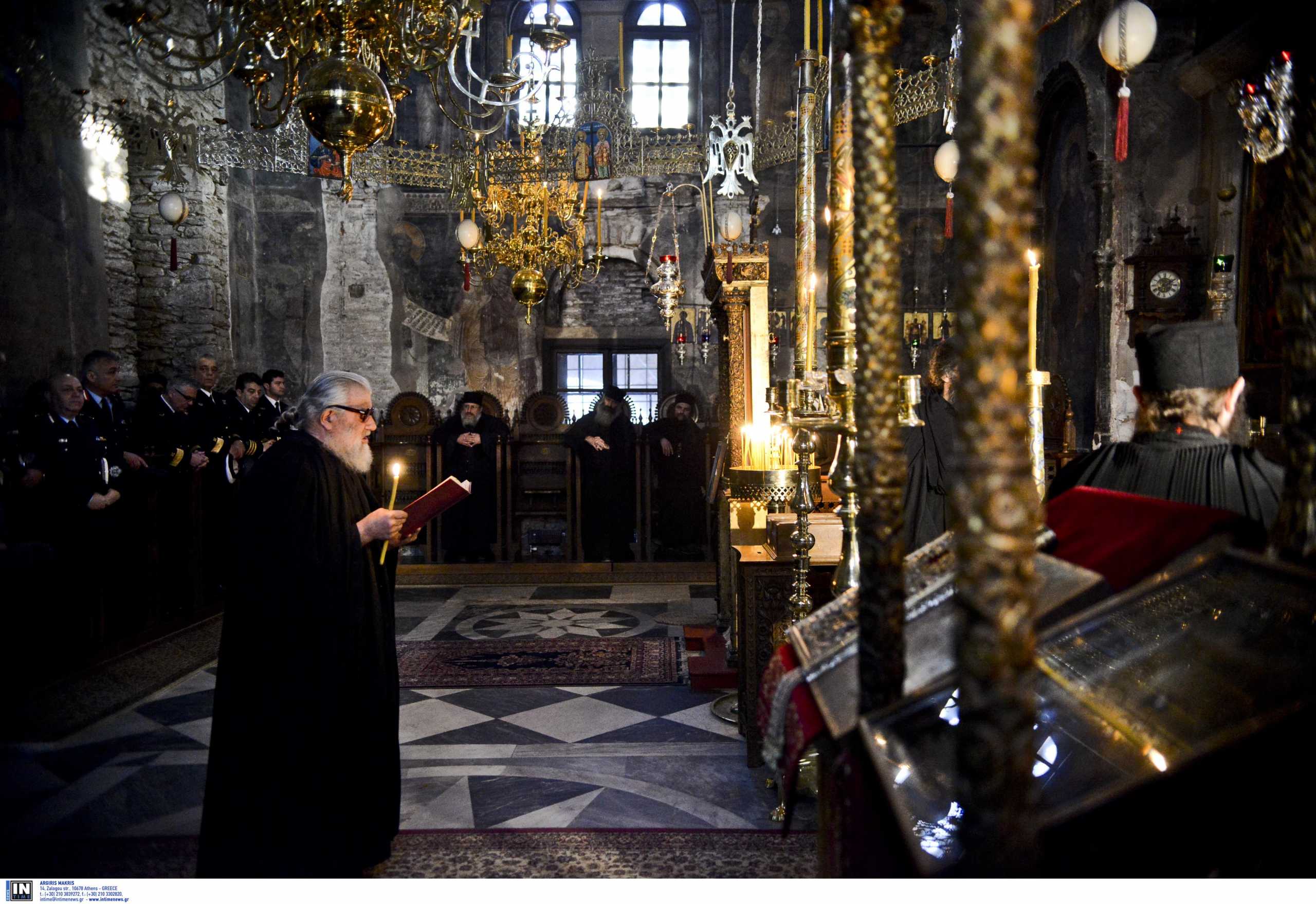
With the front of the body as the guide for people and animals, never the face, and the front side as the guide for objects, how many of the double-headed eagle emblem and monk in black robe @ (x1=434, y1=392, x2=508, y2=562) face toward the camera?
2

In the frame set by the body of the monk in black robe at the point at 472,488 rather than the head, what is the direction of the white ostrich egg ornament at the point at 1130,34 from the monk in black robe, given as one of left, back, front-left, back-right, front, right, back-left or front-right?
front-left

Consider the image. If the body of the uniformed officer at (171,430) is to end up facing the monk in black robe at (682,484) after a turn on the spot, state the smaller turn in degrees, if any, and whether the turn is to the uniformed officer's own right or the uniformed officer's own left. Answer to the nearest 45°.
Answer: approximately 45° to the uniformed officer's own left

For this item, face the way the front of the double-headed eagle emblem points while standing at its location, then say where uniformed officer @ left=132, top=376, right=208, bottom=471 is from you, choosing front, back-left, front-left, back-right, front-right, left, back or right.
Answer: front-right

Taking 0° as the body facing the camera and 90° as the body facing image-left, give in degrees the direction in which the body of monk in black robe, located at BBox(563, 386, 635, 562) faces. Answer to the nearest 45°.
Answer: approximately 0°

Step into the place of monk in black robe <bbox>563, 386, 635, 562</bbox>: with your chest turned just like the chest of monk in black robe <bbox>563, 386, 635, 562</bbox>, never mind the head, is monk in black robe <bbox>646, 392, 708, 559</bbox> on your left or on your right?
on your left

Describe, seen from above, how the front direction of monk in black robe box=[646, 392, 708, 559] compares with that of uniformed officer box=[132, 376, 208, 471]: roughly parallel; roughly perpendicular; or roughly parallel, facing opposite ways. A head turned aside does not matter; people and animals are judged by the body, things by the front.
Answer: roughly perpendicular
